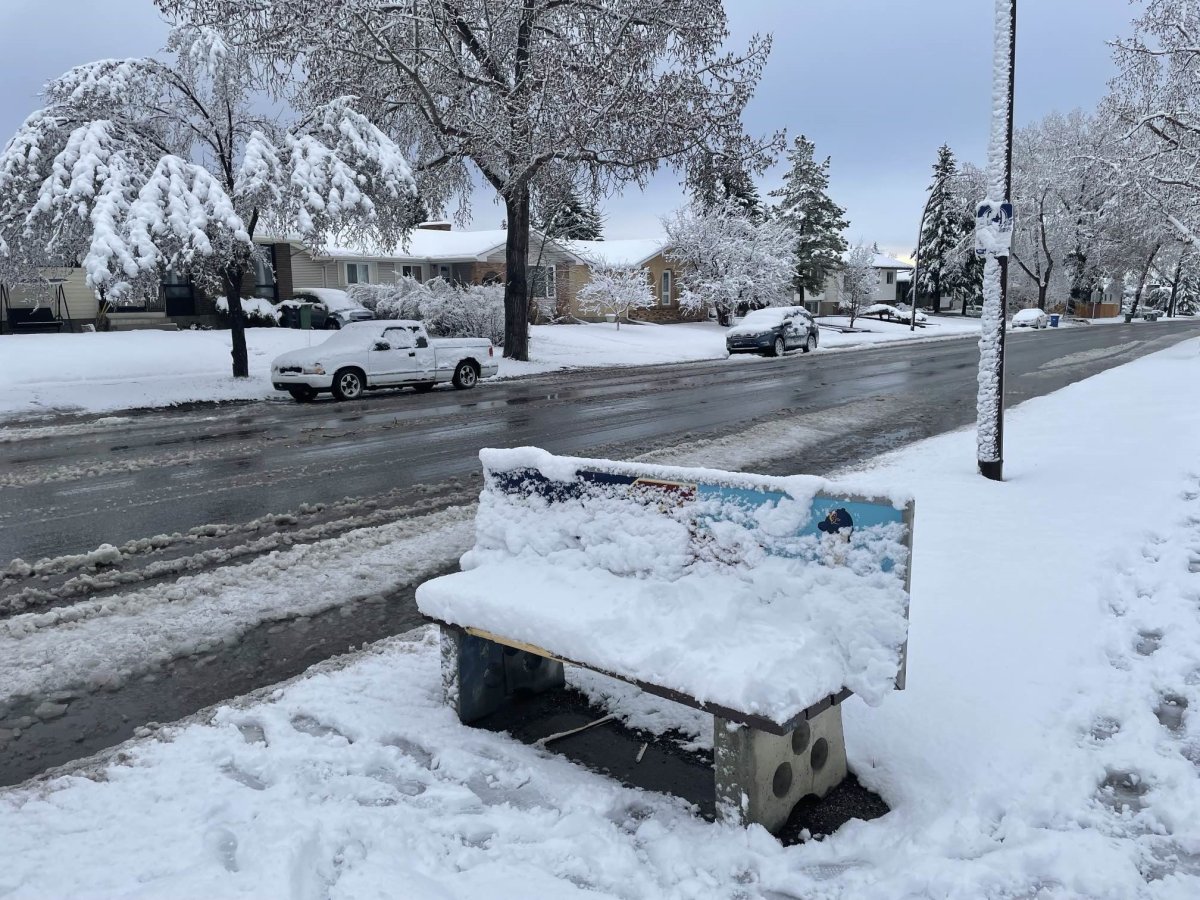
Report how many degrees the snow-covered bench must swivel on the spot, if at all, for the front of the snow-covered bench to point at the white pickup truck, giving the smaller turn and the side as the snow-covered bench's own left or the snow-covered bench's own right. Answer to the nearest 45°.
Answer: approximately 135° to the snow-covered bench's own right

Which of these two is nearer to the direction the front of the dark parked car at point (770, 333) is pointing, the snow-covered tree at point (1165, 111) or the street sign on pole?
the street sign on pole

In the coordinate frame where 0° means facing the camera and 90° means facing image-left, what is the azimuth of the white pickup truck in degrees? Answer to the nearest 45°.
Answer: approximately 45°

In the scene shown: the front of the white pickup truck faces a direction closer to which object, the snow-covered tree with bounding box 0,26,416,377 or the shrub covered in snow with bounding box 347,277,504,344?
the snow-covered tree

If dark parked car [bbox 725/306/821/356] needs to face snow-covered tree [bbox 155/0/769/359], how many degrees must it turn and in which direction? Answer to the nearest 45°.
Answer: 0° — it already faces it

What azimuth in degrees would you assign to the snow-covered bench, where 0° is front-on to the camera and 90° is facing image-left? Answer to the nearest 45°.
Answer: approximately 45°

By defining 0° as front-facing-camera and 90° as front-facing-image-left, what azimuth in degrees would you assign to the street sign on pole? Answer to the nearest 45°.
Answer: approximately 0°

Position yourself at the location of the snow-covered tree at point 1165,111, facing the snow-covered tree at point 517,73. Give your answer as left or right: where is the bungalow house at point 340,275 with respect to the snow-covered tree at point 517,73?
right
